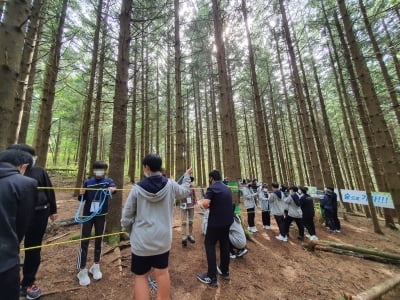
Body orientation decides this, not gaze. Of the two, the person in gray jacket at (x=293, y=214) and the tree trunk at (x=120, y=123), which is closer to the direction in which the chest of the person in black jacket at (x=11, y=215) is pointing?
the tree trunk

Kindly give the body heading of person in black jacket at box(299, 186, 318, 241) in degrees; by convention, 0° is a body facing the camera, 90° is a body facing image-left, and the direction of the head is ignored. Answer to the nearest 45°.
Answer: approximately 90°

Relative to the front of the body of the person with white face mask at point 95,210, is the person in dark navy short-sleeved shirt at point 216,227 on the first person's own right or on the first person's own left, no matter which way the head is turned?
on the first person's own left

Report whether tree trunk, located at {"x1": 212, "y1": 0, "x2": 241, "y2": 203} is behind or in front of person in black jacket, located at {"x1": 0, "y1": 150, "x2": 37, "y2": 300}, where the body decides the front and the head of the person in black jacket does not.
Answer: in front

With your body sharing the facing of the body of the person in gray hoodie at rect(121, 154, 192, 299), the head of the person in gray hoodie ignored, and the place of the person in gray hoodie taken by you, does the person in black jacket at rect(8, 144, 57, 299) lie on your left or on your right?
on your left

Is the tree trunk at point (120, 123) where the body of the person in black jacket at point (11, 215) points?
yes

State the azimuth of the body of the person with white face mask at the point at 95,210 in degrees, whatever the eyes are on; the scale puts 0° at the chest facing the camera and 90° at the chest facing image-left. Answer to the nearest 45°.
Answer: approximately 0°

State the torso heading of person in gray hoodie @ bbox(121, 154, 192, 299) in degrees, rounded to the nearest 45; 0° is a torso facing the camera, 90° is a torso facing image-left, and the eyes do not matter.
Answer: approximately 180°

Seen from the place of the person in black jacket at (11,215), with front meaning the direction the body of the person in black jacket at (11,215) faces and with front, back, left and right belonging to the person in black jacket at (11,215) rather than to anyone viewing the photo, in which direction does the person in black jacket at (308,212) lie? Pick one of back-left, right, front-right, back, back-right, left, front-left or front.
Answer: front-right

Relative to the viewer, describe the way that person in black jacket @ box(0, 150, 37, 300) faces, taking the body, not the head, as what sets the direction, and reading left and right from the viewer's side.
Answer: facing away from the viewer and to the right of the viewer
